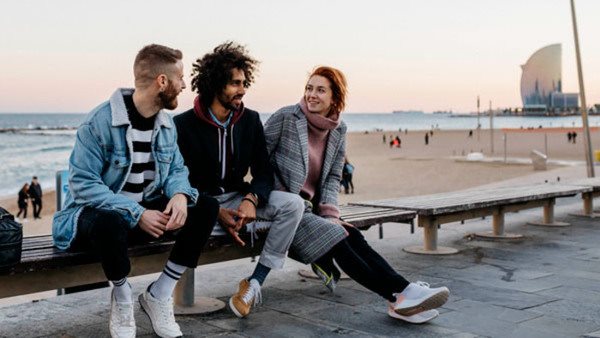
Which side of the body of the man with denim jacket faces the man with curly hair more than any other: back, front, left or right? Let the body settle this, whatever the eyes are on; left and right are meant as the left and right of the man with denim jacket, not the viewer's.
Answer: left

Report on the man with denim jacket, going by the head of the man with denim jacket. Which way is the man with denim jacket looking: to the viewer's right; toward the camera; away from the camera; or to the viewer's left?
to the viewer's right

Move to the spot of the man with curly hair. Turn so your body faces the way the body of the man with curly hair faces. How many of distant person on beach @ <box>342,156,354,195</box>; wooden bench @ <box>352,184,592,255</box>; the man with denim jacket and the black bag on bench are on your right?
2

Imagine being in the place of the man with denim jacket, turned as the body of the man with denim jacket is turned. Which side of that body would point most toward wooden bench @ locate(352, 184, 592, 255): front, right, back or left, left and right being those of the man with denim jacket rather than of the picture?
left

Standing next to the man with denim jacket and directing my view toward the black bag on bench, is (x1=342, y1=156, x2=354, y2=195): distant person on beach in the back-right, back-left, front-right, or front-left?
back-right

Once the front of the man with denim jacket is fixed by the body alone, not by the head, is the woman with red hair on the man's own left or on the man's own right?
on the man's own left

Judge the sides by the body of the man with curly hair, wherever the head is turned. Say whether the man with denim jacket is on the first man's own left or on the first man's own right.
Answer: on the first man's own right
